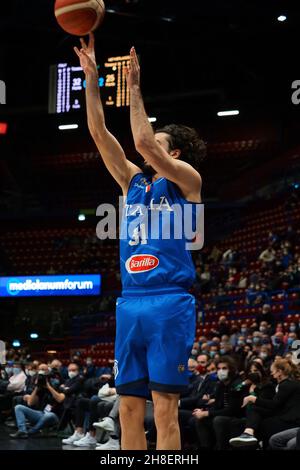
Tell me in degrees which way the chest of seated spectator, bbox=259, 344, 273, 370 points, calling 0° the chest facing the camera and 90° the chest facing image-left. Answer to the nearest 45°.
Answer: approximately 45°

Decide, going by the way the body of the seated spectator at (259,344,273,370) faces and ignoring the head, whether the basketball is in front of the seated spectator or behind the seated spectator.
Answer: in front

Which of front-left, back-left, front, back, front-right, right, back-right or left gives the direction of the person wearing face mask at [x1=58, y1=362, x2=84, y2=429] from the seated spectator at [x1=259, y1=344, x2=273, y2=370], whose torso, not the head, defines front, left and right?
front-right

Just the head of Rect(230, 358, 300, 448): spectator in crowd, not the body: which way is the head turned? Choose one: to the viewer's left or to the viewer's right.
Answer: to the viewer's left

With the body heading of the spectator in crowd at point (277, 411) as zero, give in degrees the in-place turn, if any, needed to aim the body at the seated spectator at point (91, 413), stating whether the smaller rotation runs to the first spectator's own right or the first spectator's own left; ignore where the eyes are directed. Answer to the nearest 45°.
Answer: approximately 45° to the first spectator's own right

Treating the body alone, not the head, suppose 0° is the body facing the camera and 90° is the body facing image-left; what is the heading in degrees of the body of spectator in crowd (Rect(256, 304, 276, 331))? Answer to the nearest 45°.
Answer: approximately 45°

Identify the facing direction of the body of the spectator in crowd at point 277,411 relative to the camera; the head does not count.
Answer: to the viewer's left

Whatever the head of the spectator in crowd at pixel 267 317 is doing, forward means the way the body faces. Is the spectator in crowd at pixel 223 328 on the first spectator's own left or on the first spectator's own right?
on the first spectator's own right

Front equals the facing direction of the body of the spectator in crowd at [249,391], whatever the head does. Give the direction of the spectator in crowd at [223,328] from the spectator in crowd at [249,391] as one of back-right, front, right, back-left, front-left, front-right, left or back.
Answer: back-right
